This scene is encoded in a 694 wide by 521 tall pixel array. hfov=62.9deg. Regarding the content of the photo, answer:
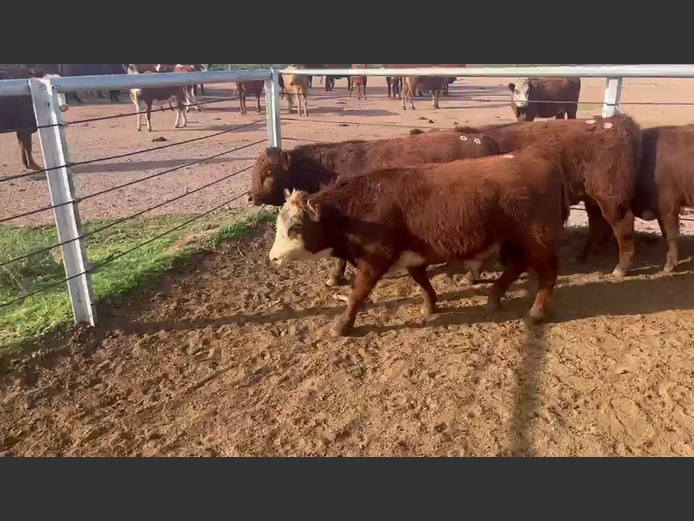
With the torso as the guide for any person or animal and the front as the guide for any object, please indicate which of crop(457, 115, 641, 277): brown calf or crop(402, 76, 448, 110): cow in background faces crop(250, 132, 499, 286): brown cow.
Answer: the brown calf

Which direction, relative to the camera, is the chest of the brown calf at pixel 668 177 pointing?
to the viewer's left

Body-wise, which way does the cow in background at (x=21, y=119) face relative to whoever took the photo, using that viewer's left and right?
facing to the right of the viewer

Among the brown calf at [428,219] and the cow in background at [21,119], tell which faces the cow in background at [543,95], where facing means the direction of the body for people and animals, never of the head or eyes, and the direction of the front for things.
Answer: the cow in background at [21,119]

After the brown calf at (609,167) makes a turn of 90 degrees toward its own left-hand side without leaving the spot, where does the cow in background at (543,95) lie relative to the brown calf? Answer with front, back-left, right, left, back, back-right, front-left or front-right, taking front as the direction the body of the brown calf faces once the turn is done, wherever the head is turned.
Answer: back

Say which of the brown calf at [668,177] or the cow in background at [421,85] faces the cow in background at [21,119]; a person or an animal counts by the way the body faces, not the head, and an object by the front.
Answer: the brown calf

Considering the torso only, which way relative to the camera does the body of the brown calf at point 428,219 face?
to the viewer's left

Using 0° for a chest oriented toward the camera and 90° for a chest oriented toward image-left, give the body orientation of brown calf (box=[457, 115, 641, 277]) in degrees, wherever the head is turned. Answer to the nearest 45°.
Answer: approximately 90°
